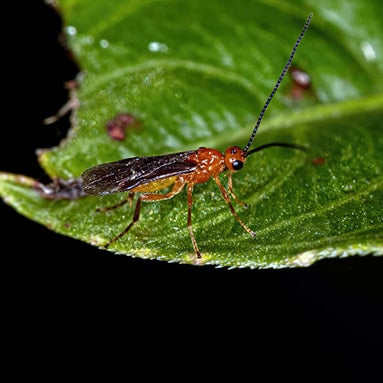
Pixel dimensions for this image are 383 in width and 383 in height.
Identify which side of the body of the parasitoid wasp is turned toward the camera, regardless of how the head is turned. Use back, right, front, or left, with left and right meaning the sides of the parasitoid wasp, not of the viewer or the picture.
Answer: right
